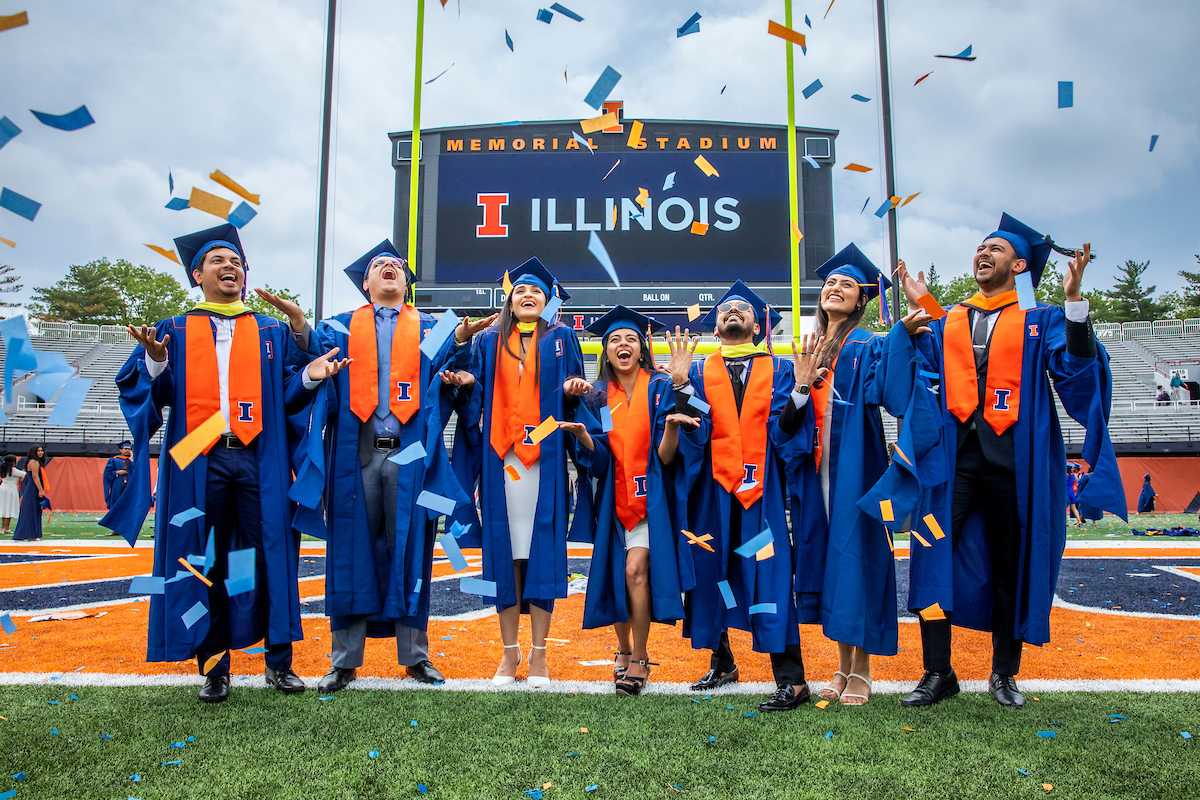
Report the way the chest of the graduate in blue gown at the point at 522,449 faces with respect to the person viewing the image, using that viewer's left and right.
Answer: facing the viewer

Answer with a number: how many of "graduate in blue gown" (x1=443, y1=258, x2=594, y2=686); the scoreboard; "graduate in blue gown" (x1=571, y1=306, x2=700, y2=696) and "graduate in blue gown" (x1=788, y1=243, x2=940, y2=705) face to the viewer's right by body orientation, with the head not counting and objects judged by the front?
0

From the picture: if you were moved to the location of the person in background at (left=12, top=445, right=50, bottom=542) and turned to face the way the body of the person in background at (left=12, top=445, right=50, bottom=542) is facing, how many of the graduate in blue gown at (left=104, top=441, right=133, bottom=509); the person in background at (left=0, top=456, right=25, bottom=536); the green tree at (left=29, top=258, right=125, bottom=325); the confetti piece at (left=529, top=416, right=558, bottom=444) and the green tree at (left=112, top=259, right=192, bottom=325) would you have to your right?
1

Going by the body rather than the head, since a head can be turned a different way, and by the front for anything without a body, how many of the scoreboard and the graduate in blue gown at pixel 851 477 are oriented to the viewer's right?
0

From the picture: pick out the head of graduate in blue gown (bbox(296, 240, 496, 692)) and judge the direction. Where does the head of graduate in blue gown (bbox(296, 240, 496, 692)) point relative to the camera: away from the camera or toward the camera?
toward the camera

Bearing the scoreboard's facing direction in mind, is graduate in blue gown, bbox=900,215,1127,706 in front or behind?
in front

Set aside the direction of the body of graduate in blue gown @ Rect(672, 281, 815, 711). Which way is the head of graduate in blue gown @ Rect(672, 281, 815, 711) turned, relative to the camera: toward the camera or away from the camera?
toward the camera

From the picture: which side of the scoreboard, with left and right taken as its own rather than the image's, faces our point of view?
front

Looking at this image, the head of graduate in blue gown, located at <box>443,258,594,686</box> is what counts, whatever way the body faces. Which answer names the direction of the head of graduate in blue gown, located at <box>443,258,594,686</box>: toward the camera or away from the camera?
toward the camera

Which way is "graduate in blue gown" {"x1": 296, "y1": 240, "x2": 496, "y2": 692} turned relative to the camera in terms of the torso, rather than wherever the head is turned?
toward the camera

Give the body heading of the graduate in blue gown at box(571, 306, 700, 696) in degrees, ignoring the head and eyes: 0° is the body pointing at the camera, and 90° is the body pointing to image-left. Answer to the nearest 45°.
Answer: approximately 0°
